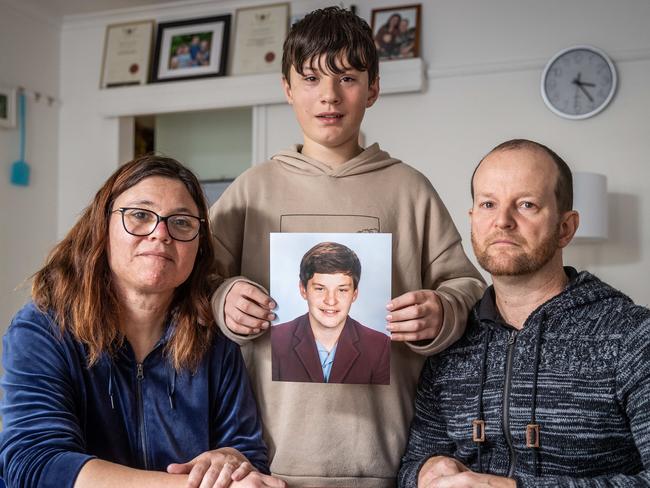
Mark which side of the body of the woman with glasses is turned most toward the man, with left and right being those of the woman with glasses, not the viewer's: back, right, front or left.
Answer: left

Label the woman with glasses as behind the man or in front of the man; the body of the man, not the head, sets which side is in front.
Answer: in front

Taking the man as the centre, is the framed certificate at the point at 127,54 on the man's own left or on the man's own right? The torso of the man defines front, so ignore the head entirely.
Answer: on the man's own right

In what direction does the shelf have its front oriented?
toward the camera

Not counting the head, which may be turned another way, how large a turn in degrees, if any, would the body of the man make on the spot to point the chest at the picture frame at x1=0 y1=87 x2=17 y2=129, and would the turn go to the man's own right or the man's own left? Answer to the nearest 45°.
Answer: approximately 90° to the man's own right

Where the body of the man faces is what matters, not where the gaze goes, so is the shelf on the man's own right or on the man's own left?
on the man's own right

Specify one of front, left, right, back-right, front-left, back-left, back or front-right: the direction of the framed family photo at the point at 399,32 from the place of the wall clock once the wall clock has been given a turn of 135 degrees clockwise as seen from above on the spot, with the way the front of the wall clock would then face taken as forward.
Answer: front-left

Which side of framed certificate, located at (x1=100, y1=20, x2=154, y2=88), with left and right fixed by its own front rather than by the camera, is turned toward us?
front

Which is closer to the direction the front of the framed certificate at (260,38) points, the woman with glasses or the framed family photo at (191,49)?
the woman with glasses

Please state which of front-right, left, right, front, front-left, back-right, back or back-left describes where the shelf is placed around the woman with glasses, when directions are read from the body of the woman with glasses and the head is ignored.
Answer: back

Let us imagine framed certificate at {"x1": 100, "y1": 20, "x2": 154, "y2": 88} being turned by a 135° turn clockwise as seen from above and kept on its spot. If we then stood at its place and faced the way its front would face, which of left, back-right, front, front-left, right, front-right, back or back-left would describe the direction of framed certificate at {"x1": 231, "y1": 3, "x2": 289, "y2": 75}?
back

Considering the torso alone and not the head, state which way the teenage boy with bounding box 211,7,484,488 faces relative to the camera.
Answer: toward the camera
